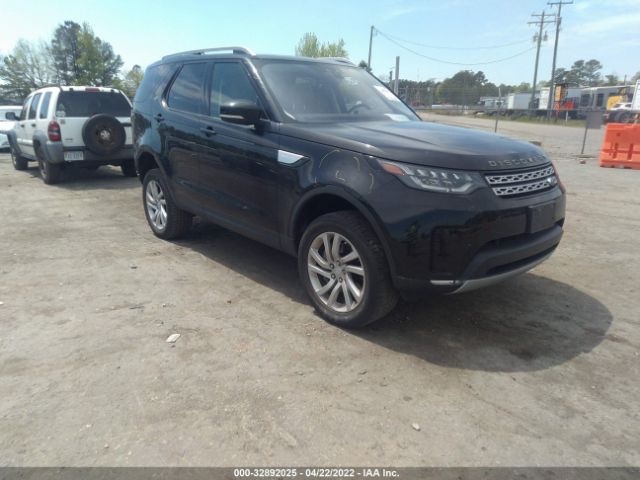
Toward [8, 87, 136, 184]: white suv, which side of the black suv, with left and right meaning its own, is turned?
back

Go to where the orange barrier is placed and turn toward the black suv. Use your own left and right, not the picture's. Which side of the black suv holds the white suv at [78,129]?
right

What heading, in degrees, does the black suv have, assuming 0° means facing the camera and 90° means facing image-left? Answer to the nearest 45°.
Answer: approximately 315°

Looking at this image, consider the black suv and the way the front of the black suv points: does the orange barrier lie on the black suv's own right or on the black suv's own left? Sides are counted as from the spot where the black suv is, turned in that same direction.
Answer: on the black suv's own left
